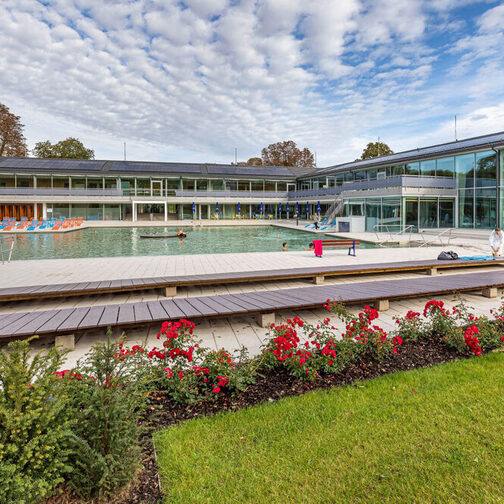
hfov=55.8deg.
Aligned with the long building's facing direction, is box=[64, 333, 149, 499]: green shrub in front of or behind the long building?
in front

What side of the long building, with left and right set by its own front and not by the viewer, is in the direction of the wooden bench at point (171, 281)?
front

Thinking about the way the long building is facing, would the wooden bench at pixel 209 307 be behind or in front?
in front

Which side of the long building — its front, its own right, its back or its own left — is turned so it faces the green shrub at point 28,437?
front

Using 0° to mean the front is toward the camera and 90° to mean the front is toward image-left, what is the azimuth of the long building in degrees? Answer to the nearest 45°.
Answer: approximately 0°
